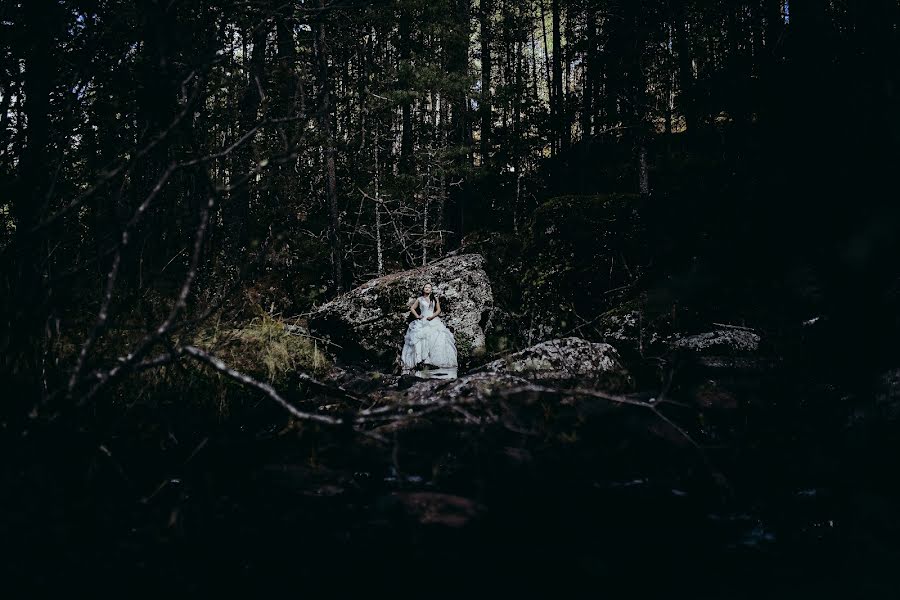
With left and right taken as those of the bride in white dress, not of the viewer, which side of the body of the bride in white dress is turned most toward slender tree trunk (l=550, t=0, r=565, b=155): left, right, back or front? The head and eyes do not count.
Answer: back

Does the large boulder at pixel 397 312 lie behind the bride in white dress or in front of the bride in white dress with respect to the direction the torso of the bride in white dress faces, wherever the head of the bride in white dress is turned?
behind

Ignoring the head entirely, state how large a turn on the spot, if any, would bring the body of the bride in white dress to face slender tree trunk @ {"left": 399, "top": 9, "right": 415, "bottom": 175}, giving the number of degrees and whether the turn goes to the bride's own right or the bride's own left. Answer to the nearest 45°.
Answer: approximately 180°

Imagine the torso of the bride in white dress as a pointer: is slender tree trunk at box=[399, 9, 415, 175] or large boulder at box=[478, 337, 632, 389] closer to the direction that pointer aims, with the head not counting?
the large boulder

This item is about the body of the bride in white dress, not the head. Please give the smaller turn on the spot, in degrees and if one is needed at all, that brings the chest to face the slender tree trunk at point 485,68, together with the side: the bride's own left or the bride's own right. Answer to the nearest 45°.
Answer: approximately 180°

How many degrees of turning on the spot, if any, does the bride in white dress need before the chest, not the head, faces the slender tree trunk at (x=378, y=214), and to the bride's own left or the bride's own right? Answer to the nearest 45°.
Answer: approximately 180°

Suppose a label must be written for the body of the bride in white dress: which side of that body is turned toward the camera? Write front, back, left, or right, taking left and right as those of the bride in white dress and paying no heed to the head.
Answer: front
